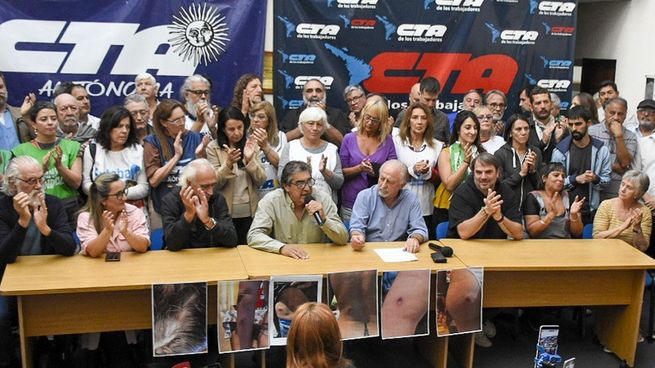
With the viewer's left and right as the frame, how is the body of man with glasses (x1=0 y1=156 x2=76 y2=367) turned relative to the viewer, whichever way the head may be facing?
facing the viewer and to the right of the viewer

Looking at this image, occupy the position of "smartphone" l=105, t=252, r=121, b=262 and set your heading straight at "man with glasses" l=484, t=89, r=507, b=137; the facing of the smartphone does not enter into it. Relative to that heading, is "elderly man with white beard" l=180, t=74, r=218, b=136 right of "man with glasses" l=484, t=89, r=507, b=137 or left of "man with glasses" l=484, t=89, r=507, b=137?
left

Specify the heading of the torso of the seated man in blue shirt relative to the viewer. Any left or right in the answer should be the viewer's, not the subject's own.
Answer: facing the viewer

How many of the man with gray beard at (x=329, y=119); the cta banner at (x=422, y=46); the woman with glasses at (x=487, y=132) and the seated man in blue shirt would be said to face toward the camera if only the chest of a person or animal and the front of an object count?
4

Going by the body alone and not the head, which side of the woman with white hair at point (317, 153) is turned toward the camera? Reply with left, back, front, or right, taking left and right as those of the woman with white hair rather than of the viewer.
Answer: front

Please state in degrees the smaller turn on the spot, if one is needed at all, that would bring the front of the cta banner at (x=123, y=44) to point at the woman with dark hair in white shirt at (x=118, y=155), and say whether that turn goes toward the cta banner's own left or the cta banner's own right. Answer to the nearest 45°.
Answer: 0° — it already faces them

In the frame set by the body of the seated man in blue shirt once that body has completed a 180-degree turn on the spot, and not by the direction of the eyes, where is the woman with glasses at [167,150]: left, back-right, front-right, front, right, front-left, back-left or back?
left

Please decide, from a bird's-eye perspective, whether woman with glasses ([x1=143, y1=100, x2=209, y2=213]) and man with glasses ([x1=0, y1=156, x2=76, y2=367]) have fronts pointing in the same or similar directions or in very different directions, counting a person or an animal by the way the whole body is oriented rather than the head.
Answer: same or similar directions

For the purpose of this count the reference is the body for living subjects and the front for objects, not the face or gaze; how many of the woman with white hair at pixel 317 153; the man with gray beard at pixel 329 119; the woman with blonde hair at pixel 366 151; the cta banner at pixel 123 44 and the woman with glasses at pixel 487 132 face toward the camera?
5

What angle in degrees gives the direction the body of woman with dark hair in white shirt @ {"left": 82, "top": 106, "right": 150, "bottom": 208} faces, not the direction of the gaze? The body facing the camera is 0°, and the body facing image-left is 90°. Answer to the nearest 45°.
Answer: approximately 315°

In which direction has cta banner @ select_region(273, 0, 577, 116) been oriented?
toward the camera

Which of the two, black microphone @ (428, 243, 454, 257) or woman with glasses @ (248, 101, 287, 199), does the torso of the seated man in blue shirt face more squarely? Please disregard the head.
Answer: the black microphone

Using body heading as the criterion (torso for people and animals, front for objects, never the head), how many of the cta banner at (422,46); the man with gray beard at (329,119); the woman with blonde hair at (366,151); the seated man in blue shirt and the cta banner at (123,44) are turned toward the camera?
5

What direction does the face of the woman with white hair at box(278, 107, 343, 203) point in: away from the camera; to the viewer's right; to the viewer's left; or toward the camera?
toward the camera
